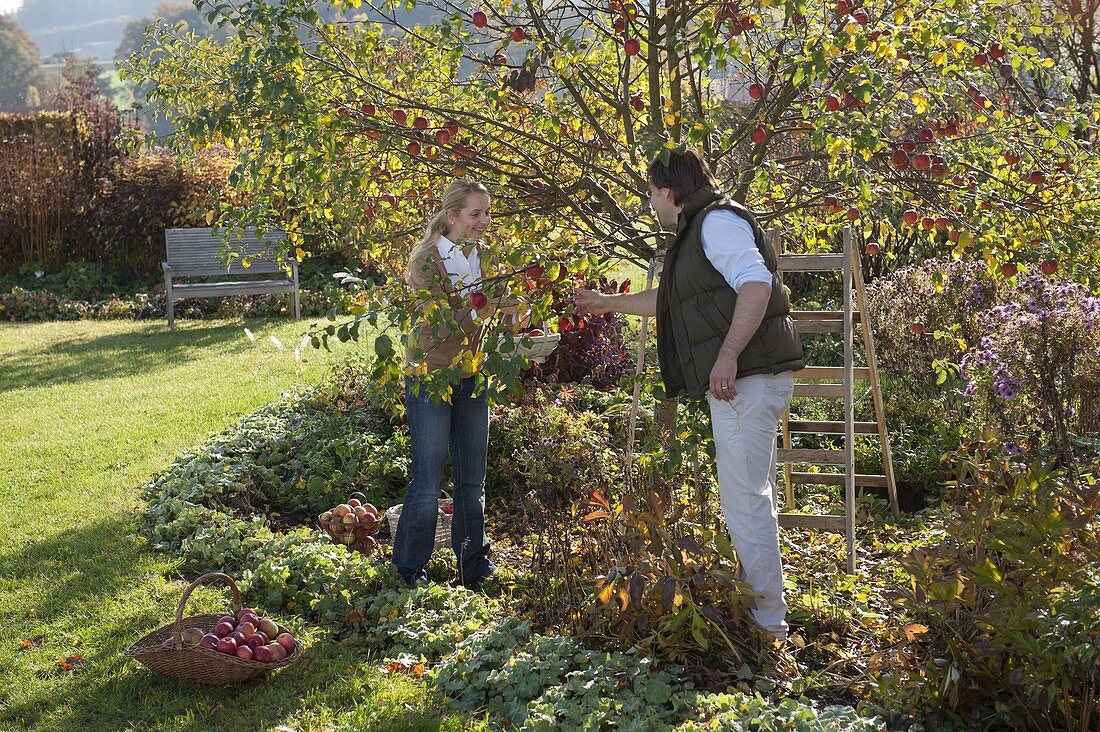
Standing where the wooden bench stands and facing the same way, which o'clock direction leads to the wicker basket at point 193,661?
The wicker basket is roughly at 12 o'clock from the wooden bench.

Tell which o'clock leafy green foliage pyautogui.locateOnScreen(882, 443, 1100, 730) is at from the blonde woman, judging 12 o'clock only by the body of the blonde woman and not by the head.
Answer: The leafy green foliage is roughly at 12 o'clock from the blonde woman.

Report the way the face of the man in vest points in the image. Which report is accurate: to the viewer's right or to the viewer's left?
to the viewer's left

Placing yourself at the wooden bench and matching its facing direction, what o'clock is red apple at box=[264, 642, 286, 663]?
The red apple is roughly at 12 o'clock from the wooden bench.

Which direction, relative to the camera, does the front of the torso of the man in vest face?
to the viewer's left

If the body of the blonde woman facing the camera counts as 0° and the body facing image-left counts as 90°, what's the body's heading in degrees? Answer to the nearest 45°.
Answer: approximately 315°

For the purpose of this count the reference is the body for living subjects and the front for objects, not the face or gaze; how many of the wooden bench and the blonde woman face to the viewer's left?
0

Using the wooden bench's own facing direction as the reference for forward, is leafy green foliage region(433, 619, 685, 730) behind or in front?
in front

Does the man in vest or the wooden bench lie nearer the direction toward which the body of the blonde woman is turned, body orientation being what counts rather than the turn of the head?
the man in vest

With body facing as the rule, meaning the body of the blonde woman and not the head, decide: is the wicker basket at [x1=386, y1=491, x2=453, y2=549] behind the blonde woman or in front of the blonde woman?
behind

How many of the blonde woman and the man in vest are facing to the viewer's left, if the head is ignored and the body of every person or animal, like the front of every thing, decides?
1

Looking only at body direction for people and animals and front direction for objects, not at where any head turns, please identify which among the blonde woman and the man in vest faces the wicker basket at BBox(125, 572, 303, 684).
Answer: the man in vest

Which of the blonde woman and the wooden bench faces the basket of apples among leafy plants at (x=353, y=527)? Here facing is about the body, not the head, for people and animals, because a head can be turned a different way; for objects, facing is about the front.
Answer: the wooden bench
